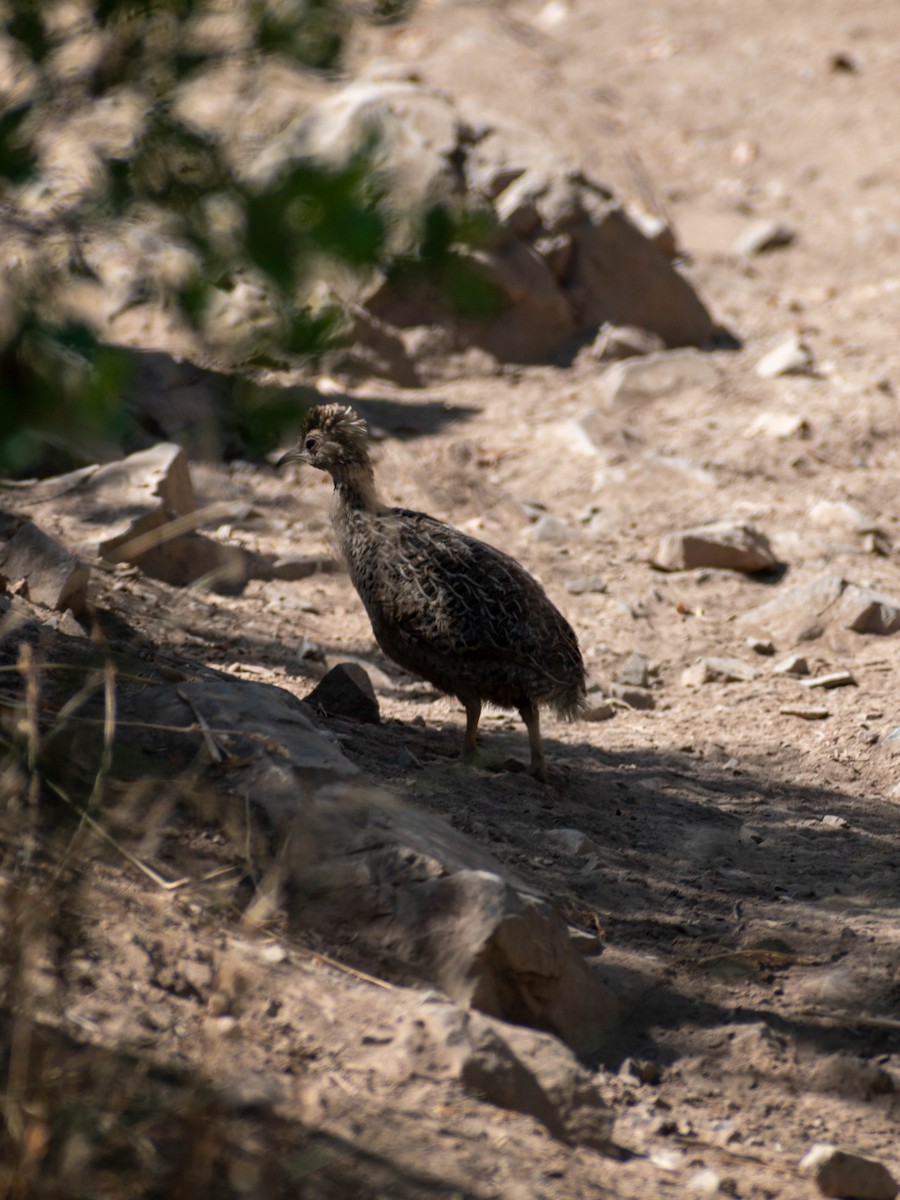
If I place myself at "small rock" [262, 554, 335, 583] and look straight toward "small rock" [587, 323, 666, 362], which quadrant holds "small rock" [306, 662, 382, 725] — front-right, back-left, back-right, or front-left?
back-right

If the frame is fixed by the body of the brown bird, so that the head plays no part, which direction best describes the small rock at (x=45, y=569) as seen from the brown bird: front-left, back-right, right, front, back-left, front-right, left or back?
front

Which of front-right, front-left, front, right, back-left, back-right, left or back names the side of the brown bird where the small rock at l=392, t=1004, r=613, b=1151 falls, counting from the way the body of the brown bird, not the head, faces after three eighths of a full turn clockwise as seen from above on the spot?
back-right

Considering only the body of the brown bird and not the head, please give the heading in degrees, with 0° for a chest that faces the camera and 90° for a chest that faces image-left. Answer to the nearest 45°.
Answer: approximately 90°

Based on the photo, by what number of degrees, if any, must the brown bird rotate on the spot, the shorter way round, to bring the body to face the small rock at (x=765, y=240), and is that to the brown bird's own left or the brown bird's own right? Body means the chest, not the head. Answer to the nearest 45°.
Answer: approximately 90° to the brown bird's own right

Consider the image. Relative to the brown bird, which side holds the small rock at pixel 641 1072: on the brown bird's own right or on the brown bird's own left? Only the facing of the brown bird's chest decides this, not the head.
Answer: on the brown bird's own left

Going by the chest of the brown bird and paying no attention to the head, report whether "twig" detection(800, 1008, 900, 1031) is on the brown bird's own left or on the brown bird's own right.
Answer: on the brown bird's own left

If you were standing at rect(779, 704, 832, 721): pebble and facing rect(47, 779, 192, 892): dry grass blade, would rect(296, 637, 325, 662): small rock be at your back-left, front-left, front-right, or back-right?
front-right

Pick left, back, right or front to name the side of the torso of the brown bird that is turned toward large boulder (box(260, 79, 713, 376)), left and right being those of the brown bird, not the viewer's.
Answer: right

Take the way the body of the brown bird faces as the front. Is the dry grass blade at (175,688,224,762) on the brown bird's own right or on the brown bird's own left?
on the brown bird's own left
